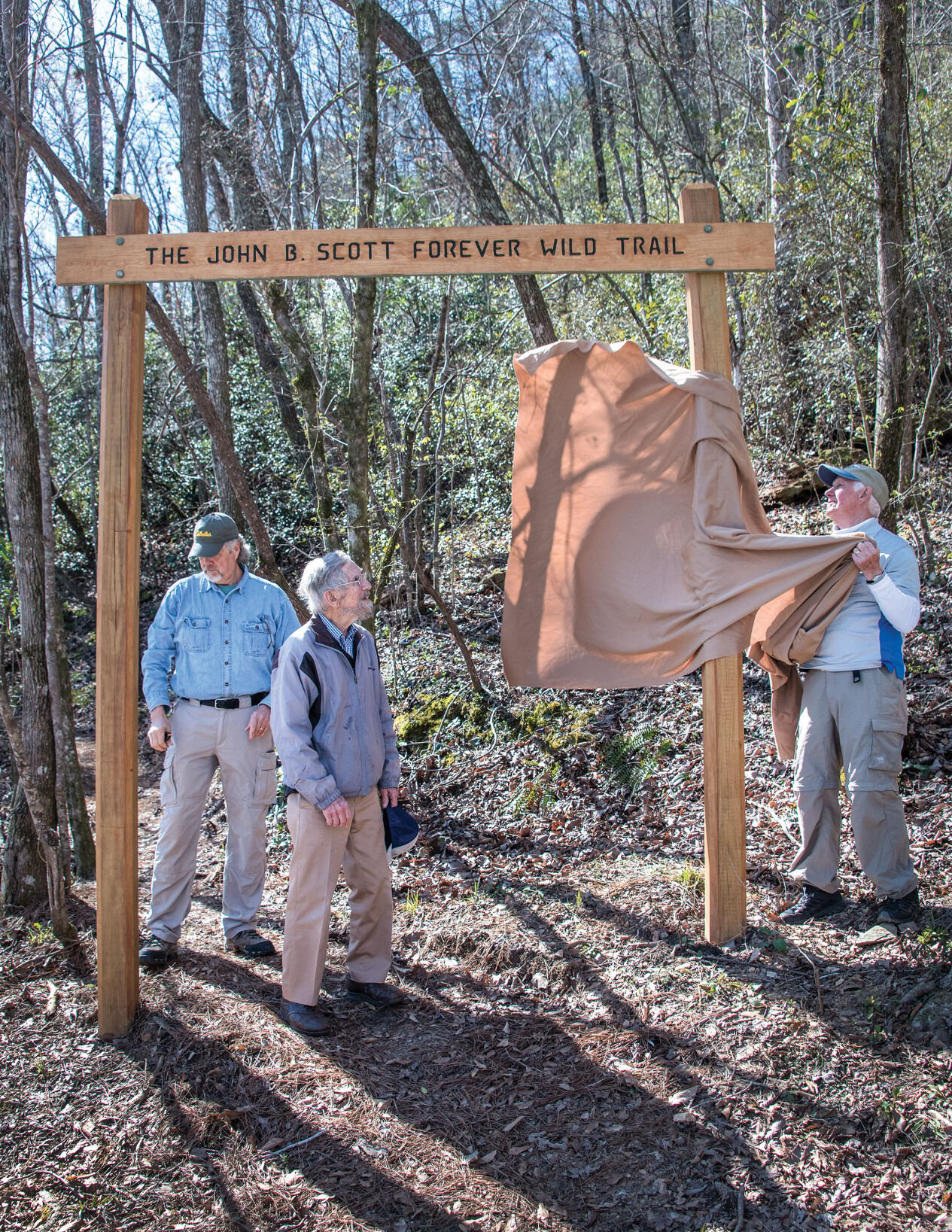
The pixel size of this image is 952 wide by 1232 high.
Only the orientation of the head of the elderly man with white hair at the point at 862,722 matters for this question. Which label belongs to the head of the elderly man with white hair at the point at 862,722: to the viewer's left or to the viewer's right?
to the viewer's left

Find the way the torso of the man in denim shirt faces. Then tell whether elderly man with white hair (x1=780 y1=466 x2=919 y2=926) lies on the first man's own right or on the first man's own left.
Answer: on the first man's own left

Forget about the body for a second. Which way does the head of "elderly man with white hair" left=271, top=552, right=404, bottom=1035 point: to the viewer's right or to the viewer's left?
to the viewer's right

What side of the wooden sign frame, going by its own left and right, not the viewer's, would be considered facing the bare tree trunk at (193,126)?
back

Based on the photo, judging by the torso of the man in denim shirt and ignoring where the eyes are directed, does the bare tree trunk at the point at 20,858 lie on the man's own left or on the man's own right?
on the man's own right

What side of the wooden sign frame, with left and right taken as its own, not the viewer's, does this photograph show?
front

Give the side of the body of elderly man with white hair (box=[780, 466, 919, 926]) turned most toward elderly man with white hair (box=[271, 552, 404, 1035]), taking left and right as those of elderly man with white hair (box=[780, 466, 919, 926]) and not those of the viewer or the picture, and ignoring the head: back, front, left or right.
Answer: front

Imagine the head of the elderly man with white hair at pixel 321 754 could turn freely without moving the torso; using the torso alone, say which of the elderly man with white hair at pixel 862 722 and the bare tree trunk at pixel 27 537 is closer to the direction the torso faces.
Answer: the elderly man with white hair

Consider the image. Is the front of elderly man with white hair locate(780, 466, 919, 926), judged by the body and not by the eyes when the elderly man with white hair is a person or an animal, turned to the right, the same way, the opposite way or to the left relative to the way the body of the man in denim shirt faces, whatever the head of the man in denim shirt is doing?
to the right

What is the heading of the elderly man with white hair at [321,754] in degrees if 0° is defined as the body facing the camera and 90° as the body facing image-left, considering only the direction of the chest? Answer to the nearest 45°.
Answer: approximately 315°

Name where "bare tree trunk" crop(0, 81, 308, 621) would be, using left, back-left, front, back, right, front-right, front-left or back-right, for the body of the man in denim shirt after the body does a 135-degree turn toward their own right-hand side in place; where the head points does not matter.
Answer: front-right

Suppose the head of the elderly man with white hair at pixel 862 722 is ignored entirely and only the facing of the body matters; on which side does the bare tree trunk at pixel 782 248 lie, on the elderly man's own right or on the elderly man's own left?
on the elderly man's own right

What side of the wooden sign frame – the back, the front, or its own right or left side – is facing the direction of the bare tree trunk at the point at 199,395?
back

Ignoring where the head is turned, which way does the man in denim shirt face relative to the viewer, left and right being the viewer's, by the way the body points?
facing the viewer

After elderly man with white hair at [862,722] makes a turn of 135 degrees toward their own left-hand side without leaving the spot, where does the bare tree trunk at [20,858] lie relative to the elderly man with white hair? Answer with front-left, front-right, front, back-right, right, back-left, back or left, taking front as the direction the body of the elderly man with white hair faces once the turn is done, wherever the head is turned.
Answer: back
